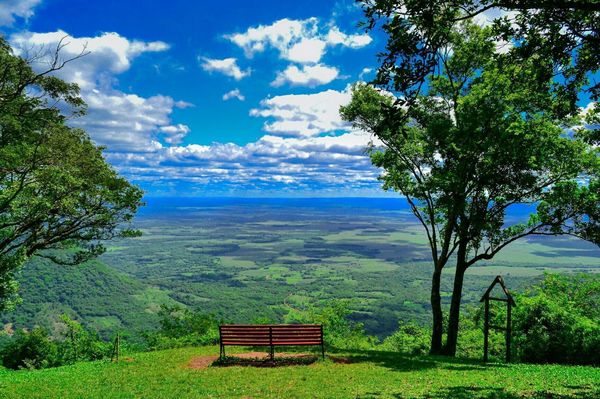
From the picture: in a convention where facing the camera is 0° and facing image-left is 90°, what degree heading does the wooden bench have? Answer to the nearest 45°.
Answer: approximately 180°

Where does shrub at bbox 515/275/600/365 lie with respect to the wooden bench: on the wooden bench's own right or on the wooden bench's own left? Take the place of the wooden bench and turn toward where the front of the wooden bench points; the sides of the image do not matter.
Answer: on the wooden bench's own right

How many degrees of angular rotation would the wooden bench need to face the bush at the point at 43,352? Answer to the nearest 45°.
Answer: approximately 45° to its left

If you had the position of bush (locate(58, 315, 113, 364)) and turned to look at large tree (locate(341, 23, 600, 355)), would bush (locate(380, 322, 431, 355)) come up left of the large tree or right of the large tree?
left

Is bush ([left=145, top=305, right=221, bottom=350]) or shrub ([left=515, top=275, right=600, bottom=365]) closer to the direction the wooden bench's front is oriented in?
the bush

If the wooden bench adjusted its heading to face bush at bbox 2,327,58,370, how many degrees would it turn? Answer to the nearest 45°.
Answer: approximately 45° to its left

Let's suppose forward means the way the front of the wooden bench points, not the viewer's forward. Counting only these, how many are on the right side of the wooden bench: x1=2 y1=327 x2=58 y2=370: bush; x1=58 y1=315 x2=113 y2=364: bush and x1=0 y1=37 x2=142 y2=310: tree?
0

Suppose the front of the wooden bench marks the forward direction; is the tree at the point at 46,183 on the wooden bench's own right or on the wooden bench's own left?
on the wooden bench's own left

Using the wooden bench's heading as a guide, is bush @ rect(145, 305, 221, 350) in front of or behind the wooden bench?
in front
